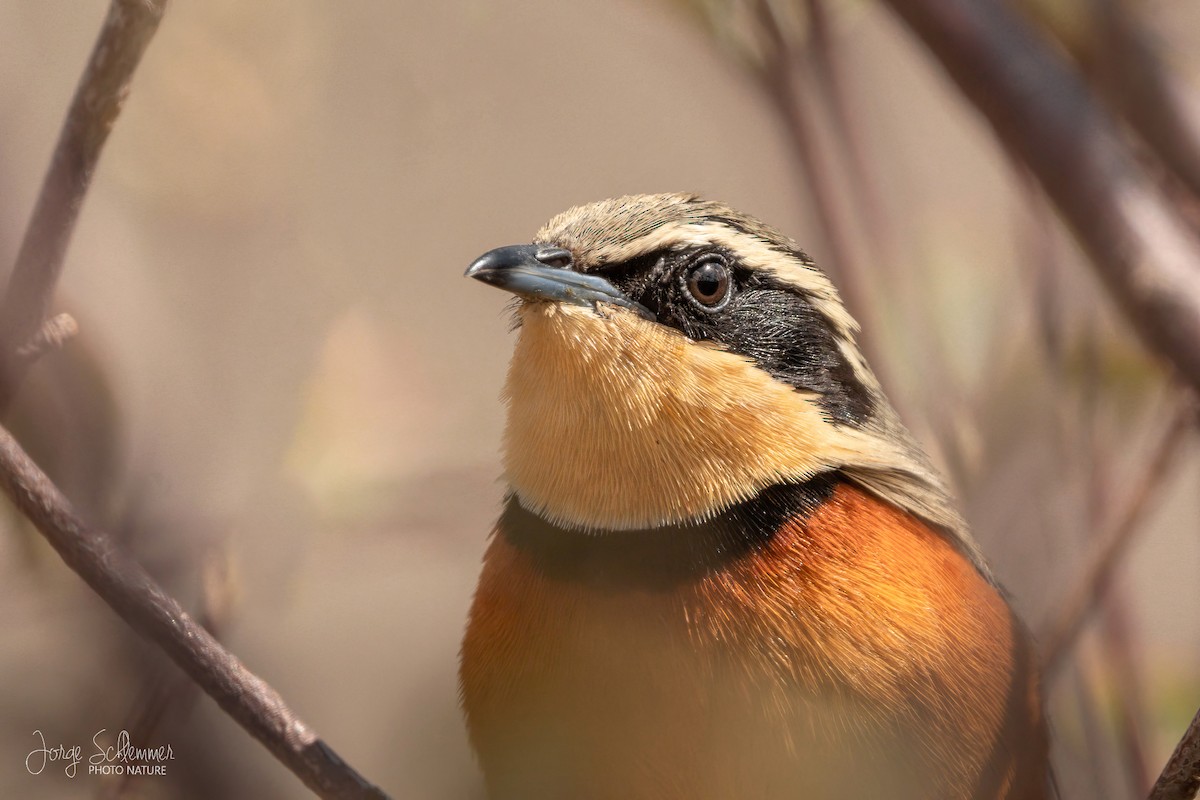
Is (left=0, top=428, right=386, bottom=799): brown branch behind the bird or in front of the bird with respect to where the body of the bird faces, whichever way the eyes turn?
in front

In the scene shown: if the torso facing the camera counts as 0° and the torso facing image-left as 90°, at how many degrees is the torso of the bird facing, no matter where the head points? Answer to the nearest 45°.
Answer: approximately 45°
